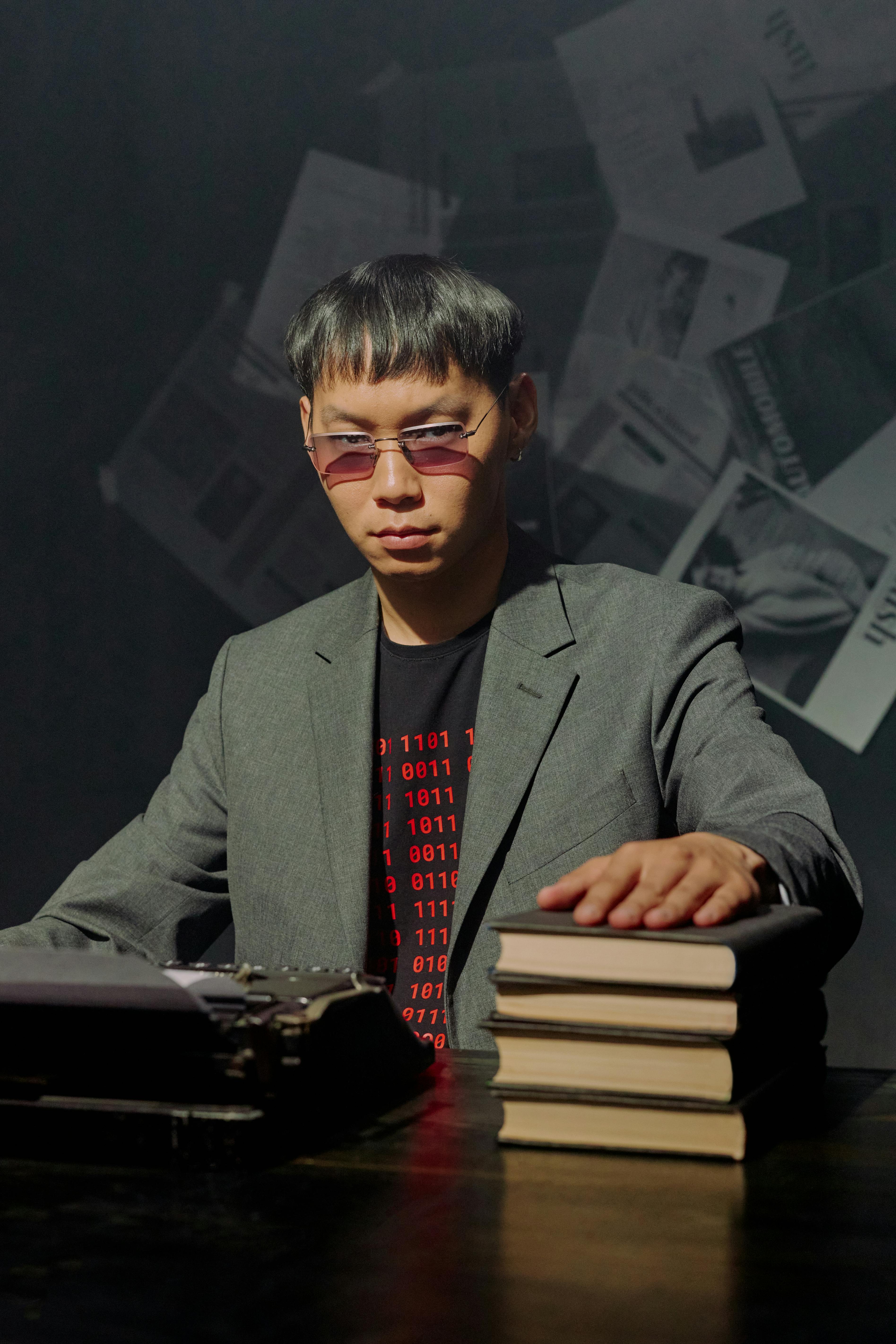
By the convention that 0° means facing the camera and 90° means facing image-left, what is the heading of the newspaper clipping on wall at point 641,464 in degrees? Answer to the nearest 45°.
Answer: approximately 0°

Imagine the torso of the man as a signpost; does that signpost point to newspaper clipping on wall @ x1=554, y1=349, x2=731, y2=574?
no

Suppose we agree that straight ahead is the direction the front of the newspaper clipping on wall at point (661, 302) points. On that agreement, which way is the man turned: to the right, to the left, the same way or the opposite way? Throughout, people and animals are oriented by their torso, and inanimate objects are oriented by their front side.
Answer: the same way

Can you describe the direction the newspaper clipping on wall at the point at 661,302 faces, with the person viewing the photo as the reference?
facing the viewer

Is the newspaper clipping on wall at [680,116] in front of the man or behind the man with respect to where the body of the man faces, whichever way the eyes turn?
behind

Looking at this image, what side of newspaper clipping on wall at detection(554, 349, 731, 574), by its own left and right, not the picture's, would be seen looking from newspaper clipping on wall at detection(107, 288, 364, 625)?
right

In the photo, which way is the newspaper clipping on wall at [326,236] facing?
toward the camera

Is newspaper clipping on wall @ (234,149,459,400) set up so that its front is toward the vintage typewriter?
yes

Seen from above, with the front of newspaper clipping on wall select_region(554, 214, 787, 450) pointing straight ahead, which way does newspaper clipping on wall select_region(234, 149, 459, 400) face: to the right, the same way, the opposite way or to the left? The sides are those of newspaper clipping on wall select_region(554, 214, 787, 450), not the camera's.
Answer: the same way

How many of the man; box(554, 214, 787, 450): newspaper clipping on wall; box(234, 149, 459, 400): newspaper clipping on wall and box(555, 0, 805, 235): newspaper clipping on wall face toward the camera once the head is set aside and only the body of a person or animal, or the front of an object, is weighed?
4

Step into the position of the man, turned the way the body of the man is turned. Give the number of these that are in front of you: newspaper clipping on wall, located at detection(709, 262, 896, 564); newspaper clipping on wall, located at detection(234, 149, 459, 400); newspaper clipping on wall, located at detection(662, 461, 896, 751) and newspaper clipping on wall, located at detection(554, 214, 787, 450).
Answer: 0

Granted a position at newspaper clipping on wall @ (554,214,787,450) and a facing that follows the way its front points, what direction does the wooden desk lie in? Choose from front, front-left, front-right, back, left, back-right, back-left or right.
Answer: front
